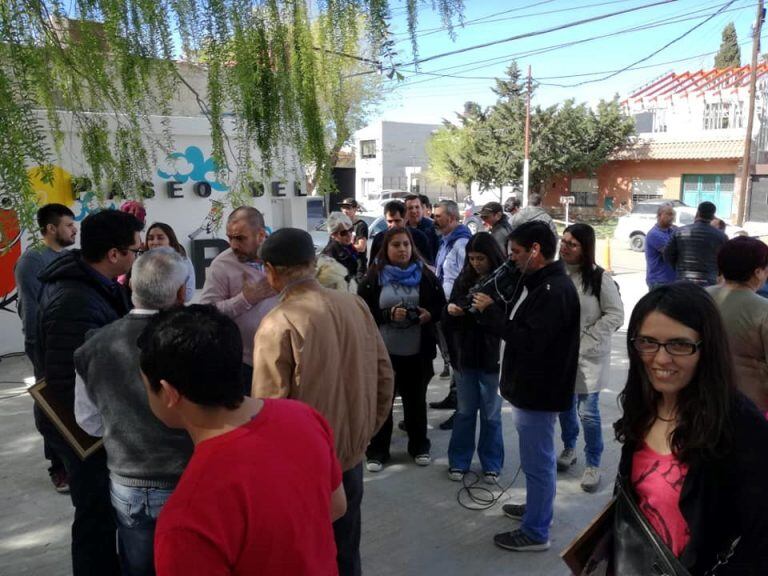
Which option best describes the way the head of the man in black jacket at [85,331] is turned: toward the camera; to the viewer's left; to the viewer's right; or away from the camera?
to the viewer's right

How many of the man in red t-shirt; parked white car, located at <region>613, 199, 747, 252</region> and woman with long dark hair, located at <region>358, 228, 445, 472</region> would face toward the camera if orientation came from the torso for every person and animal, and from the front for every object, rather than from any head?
1

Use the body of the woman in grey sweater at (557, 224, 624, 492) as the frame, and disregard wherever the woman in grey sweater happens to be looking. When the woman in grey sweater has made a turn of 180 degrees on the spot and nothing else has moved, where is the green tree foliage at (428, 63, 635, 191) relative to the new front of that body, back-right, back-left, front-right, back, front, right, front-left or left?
front-left

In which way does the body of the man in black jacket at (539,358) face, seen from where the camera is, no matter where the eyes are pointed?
to the viewer's left

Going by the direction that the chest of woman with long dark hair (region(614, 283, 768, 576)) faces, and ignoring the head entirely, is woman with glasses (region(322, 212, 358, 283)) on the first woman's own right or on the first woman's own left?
on the first woman's own right

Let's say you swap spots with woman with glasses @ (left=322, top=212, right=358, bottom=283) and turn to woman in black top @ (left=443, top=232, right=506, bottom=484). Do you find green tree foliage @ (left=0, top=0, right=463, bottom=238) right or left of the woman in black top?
right

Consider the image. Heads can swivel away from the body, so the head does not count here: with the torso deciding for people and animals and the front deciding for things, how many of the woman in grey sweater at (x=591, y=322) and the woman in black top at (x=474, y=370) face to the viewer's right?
0

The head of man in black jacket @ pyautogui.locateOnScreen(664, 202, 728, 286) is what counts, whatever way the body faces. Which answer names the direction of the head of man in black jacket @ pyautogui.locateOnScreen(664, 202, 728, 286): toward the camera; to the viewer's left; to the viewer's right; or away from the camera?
away from the camera
